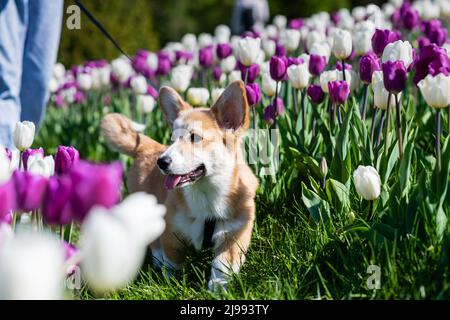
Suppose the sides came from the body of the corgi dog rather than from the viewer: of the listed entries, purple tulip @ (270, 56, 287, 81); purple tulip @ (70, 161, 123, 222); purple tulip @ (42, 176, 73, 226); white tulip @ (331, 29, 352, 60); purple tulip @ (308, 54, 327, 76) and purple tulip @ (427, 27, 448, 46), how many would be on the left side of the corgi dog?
4

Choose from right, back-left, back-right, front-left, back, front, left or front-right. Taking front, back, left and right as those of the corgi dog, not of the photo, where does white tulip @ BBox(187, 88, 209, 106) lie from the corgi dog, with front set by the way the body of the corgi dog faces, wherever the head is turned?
back-left

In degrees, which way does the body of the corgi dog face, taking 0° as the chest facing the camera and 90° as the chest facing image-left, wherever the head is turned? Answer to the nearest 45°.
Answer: approximately 315°

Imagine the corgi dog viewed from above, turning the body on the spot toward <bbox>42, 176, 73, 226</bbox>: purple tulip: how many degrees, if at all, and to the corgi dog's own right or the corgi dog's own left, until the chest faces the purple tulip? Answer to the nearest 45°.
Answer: approximately 45° to the corgi dog's own right

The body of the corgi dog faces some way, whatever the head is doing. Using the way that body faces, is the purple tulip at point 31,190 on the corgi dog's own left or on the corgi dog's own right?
on the corgi dog's own right

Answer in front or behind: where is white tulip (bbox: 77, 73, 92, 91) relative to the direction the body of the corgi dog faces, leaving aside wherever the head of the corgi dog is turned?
behind

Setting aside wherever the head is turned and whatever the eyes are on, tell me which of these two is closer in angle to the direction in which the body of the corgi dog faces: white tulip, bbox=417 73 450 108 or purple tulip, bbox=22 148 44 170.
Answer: the white tulip
